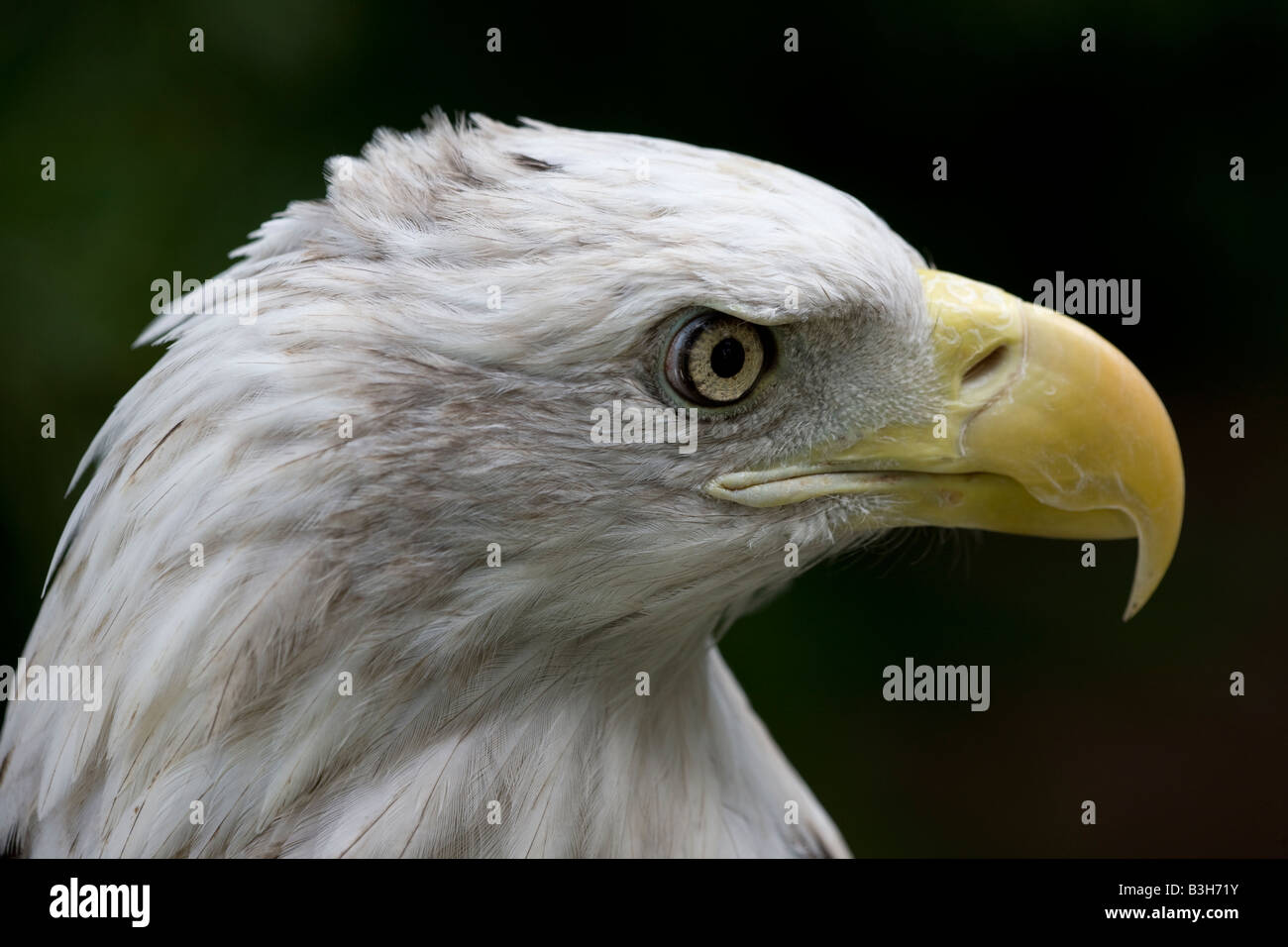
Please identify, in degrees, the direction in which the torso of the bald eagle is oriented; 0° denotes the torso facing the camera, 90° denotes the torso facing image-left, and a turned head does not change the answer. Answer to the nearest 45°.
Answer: approximately 270°
